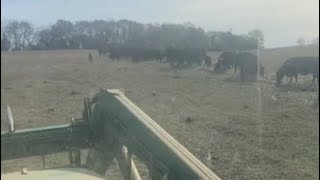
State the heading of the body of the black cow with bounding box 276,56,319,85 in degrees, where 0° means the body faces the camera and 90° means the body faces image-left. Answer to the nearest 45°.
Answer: approximately 90°
